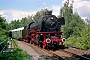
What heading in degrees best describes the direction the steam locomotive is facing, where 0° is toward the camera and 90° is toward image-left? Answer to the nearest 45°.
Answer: approximately 315°
